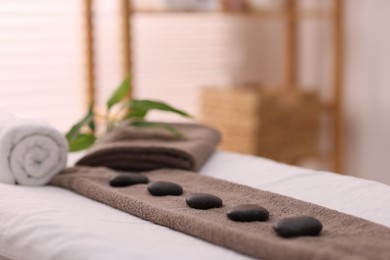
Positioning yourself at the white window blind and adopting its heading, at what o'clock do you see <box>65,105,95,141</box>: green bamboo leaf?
The green bamboo leaf is roughly at 12 o'clock from the white window blind.

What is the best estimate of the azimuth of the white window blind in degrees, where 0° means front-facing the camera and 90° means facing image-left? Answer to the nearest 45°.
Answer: approximately 0°

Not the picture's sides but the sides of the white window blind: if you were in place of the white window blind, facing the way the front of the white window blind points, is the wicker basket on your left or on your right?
on your left

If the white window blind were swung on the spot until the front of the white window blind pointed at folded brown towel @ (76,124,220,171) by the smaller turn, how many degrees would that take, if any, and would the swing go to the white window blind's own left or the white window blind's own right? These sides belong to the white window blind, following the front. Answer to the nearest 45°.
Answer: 0° — it already faces it

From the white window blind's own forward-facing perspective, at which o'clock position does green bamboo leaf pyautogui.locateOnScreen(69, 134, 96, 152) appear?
The green bamboo leaf is roughly at 12 o'clock from the white window blind.

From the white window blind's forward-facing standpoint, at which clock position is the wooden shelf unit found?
The wooden shelf unit is roughly at 9 o'clock from the white window blind.

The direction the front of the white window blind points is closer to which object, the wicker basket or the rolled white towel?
the rolled white towel

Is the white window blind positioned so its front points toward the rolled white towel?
yes

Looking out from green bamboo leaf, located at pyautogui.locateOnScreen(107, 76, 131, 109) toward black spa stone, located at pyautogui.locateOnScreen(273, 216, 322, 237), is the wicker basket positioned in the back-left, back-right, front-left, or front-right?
back-left
